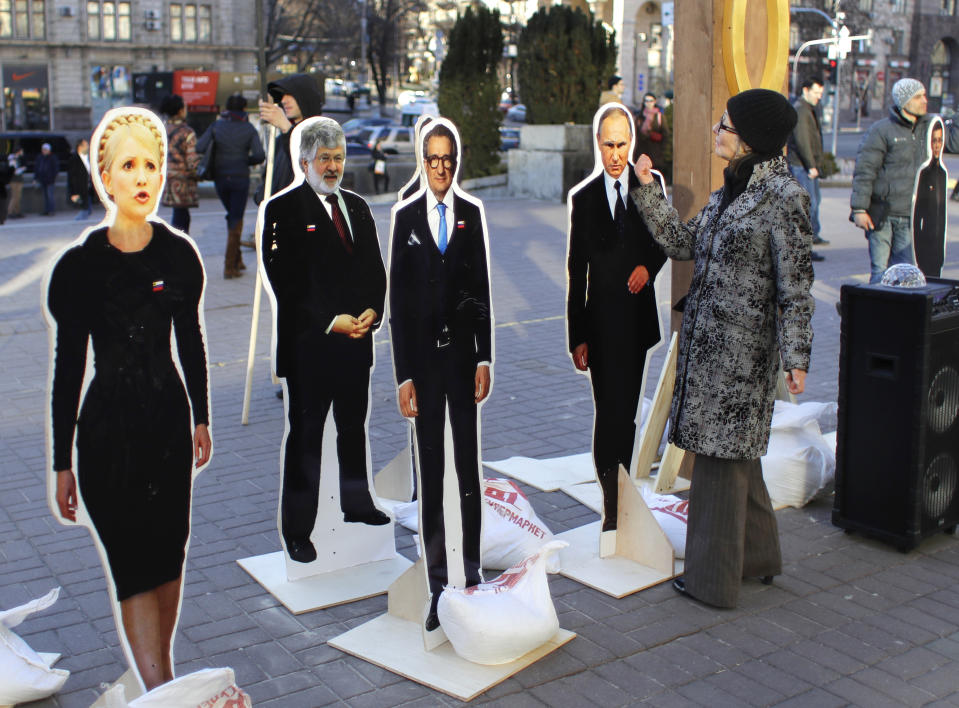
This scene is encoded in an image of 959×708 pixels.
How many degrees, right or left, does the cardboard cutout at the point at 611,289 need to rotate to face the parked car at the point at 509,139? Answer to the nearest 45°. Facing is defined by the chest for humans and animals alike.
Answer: approximately 180°

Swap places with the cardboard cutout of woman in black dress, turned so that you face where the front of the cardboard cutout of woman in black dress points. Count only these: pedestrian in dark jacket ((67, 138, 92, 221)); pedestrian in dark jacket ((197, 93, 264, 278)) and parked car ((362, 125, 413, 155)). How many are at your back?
3

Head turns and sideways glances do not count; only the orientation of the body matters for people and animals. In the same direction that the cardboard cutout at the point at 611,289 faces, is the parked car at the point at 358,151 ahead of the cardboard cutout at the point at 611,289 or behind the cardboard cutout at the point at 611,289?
behind

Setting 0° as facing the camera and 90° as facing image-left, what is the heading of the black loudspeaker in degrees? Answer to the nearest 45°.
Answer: approximately 315°

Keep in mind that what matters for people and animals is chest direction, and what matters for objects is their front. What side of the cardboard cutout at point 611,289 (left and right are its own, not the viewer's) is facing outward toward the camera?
front

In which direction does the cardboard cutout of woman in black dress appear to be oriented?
toward the camera

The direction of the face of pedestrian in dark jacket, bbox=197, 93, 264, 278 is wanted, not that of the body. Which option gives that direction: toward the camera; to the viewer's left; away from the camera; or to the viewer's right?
away from the camera

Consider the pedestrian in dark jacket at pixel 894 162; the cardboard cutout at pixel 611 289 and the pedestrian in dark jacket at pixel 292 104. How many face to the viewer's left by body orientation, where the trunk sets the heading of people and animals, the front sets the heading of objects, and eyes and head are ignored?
1

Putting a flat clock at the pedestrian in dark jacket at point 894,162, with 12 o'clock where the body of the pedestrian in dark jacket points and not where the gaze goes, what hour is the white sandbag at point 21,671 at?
The white sandbag is roughly at 2 o'clock from the pedestrian in dark jacket.

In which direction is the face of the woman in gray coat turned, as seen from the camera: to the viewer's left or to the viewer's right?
to the viewer's left

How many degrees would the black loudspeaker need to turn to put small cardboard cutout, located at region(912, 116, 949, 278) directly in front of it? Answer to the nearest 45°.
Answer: approximately 135° to its left
